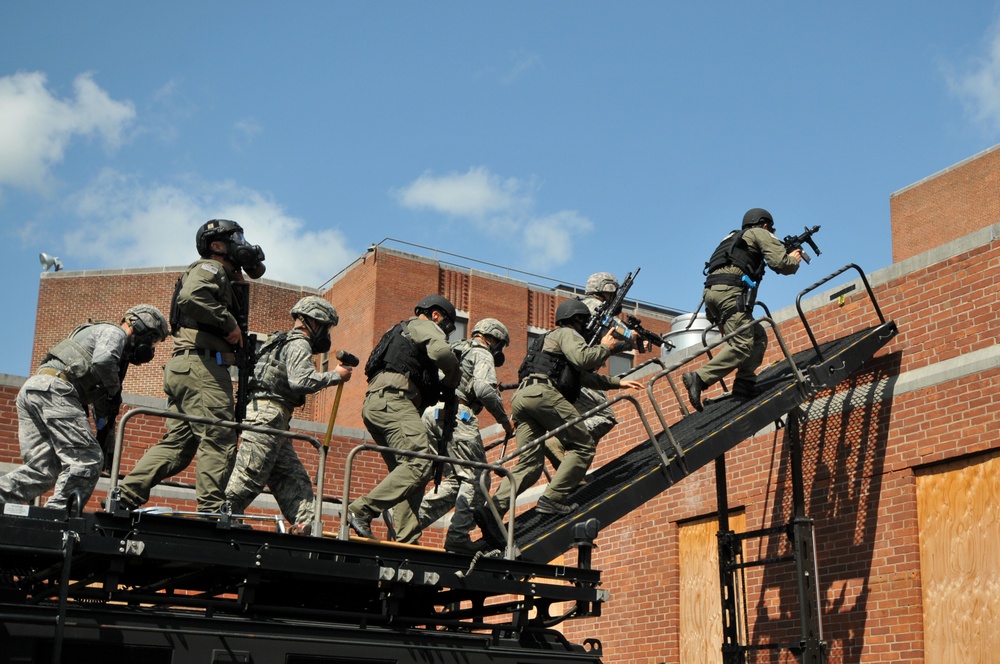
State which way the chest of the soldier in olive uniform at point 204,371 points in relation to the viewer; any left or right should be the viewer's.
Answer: facing to the right of the viewer

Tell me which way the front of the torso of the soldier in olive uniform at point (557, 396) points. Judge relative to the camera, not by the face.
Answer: to the viewer's right

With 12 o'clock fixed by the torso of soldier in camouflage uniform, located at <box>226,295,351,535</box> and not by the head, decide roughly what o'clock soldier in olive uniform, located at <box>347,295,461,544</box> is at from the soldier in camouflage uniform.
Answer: The soldier in olive uniform is roughly at 12 o'clock from the soldier in camouflage uniform.

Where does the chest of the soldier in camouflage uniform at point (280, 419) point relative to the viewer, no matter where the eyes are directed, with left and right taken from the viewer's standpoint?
facing to the right of the viewer

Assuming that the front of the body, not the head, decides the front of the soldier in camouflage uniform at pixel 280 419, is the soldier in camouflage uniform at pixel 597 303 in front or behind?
in front

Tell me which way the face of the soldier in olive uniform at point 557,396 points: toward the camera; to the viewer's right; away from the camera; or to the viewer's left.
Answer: to the viewer's right

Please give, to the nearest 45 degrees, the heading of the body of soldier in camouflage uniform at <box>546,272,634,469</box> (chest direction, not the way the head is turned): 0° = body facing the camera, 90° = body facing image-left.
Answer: approximately 270°

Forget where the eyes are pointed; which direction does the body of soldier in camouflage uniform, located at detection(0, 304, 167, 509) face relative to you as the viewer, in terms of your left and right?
facing to the right of the viewer

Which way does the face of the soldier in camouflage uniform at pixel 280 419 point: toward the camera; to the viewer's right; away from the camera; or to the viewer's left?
to the viewer's right

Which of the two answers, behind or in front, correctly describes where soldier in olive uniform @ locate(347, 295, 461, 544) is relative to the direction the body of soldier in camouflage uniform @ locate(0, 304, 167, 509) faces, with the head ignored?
in front
